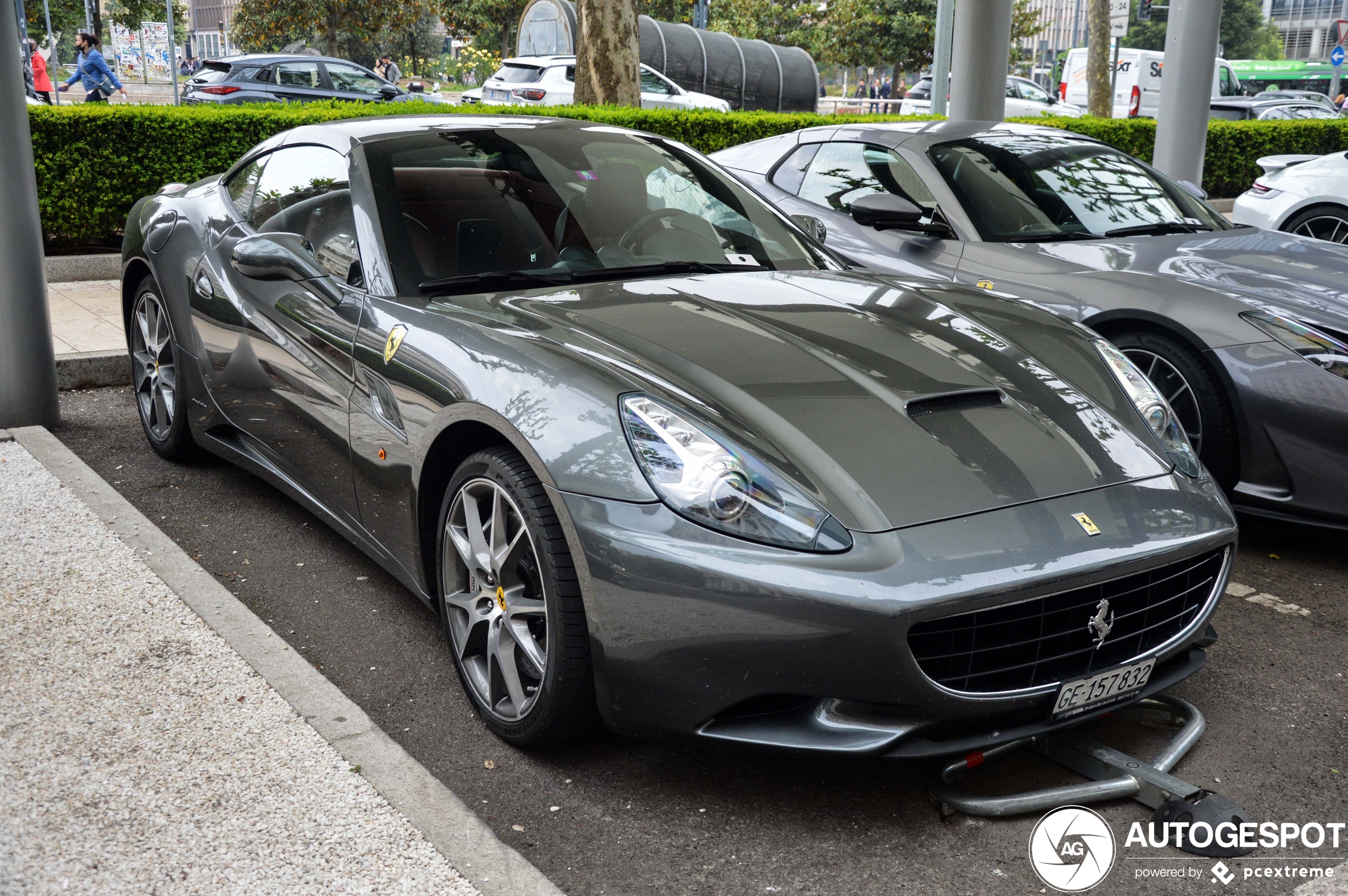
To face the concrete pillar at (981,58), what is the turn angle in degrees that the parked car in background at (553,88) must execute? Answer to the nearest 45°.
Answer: approximately 135° to its right

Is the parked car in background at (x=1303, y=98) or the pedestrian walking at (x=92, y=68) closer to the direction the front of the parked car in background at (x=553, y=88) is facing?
the parked car in background

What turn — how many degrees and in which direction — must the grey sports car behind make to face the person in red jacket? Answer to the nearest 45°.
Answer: approximately 180°

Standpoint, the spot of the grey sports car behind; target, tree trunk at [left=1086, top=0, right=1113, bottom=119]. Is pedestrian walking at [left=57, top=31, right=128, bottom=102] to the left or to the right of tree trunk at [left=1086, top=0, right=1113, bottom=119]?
left

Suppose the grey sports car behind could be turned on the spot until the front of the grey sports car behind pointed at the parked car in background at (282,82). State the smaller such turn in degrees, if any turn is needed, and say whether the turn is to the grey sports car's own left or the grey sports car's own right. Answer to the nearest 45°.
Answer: approximately 180°

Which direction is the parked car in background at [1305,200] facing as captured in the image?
to the viewer's right

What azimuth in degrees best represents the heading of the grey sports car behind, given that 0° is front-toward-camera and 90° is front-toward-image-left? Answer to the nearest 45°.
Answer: approximately 315°

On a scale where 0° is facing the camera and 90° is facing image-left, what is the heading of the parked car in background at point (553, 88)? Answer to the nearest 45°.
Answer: approximately 225°

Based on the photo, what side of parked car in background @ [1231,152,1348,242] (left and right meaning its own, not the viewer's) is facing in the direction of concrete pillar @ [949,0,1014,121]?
back

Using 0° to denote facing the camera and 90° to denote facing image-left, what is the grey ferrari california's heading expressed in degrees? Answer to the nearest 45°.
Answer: approximately 315°
